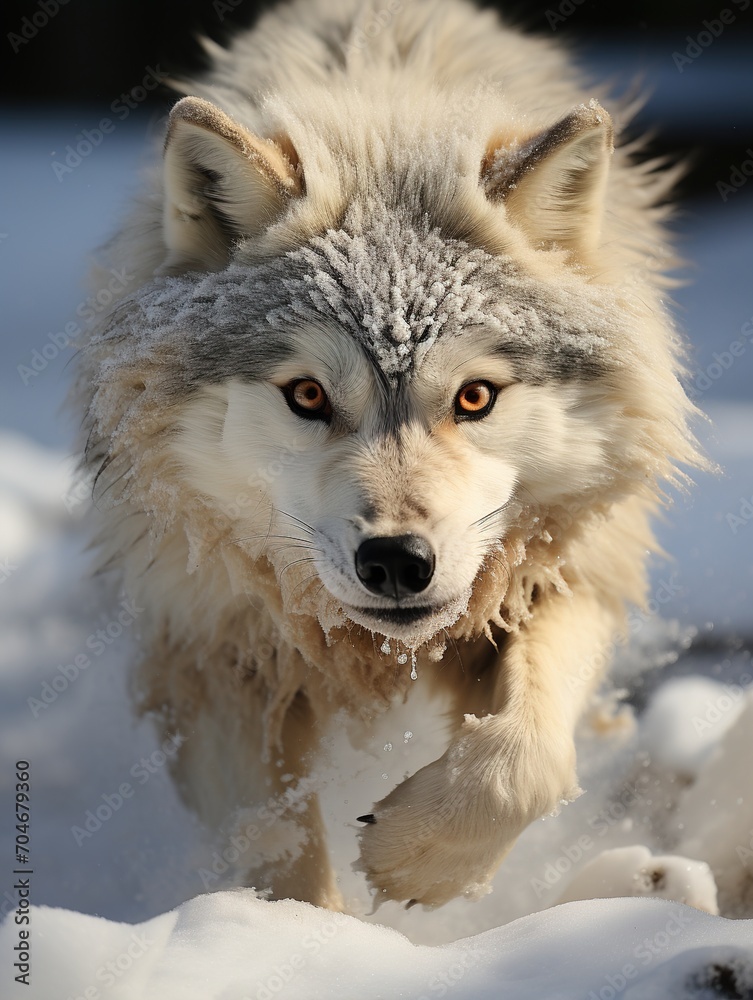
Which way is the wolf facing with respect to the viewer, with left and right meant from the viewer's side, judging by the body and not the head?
facing the viewer
